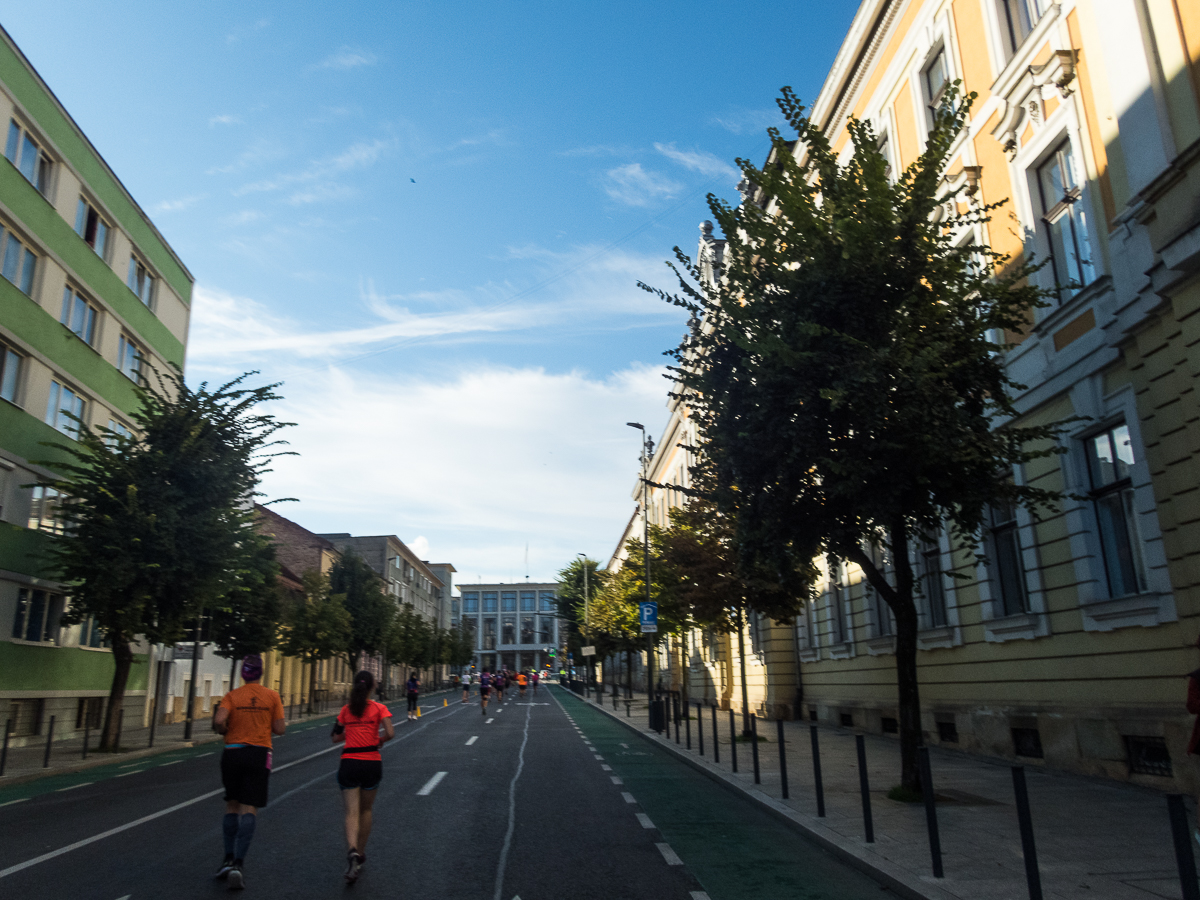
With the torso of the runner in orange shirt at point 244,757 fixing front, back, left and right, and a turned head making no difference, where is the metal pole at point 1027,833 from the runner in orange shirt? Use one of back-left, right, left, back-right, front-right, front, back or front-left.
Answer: back-right

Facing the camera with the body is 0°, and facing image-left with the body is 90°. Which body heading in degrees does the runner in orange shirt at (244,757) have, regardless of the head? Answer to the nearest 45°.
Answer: approximately 180°

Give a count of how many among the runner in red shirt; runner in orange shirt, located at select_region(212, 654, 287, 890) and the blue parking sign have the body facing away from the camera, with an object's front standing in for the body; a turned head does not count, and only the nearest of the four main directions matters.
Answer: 2

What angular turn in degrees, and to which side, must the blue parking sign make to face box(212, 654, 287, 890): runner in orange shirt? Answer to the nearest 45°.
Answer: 0° — it already faces them

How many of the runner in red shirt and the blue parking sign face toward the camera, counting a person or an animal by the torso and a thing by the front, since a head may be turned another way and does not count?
1

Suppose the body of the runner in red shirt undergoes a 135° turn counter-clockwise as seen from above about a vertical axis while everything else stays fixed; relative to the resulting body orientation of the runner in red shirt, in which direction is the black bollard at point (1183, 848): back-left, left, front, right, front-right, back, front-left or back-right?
left

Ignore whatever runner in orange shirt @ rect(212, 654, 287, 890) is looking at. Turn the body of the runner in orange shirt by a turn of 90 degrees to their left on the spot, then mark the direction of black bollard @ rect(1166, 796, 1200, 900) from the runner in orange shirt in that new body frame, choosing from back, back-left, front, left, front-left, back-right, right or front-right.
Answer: back-left

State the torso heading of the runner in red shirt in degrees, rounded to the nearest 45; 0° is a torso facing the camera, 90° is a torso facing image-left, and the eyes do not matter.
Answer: approximately 180°

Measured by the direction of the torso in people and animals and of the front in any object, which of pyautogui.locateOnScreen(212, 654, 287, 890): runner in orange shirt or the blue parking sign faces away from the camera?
the runner in orange shirt

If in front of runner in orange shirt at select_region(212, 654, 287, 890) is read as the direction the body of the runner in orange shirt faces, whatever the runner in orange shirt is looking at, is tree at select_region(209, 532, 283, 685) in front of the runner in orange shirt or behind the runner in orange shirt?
in front

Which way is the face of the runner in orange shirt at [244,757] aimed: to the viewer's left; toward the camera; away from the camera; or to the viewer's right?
away from the camera

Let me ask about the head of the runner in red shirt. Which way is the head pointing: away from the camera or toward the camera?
away from the camera

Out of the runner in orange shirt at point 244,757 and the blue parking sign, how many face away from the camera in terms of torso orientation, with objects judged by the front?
1

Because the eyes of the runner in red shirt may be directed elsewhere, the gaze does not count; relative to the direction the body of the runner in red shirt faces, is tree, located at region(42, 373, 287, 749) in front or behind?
in front
